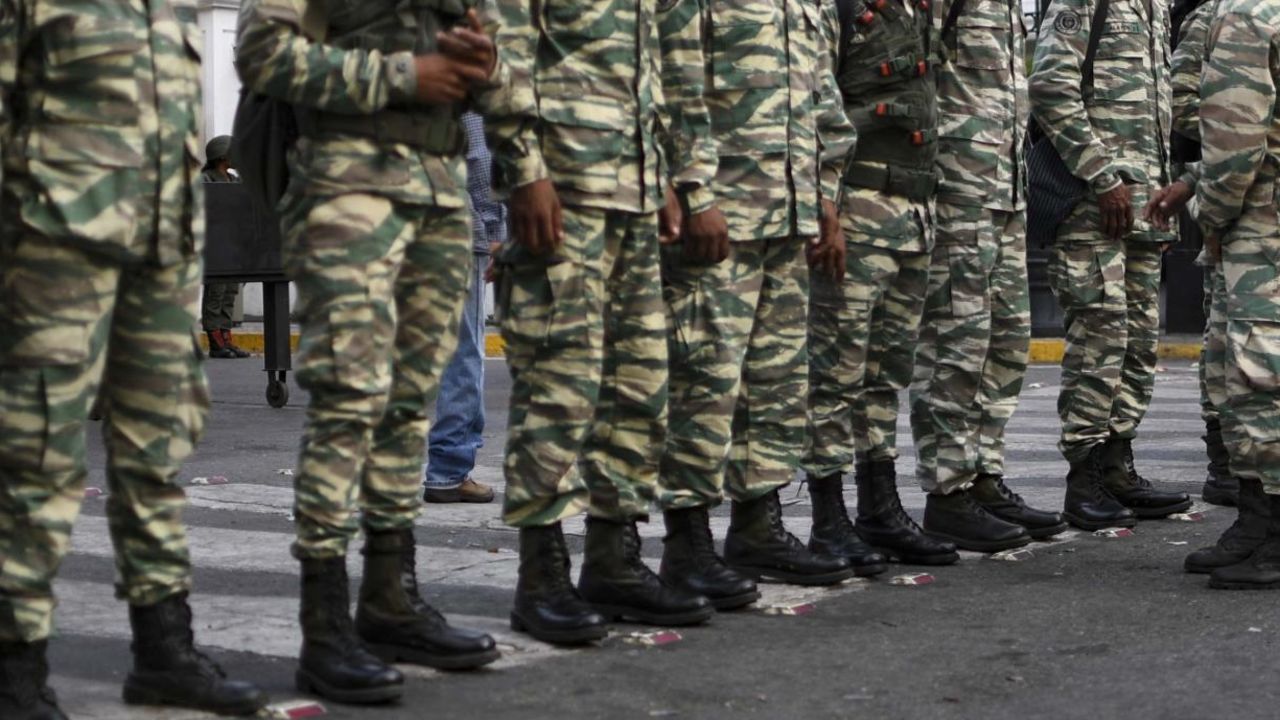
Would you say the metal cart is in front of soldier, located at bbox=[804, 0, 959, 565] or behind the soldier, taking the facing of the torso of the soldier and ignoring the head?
behind

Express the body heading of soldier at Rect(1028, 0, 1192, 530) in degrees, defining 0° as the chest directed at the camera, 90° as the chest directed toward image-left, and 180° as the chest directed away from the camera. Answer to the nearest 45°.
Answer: approximately 315°

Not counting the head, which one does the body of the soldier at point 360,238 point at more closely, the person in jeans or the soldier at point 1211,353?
the soldier

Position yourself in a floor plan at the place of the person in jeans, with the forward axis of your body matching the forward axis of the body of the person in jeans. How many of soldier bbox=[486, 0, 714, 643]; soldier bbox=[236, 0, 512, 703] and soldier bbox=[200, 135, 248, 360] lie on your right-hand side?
2

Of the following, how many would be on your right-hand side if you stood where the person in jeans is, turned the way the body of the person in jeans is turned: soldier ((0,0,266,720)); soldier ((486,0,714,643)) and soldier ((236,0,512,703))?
3
